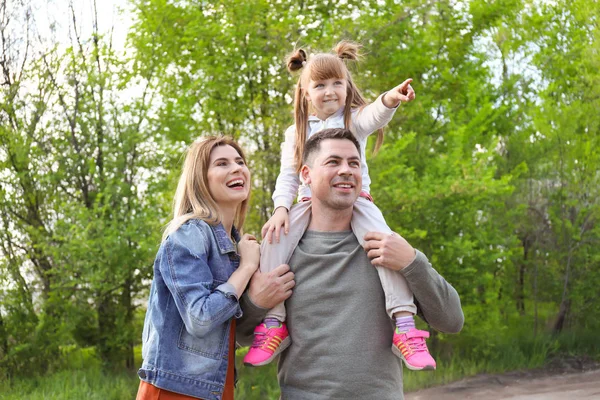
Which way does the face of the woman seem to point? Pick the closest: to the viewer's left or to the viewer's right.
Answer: to the viewer's right

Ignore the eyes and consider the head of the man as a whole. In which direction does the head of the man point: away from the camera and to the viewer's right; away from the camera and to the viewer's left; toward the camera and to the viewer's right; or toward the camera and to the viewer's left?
toward the camera and to the viewer's right

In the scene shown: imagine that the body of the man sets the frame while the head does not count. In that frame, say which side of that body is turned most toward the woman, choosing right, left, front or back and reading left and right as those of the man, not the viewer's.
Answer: right

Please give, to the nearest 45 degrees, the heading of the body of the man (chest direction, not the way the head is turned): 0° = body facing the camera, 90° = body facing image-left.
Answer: approximately 0°

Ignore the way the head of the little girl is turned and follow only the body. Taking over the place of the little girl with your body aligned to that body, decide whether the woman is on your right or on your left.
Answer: on your right

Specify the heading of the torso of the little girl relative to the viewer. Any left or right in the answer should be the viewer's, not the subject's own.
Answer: facing the viewer
